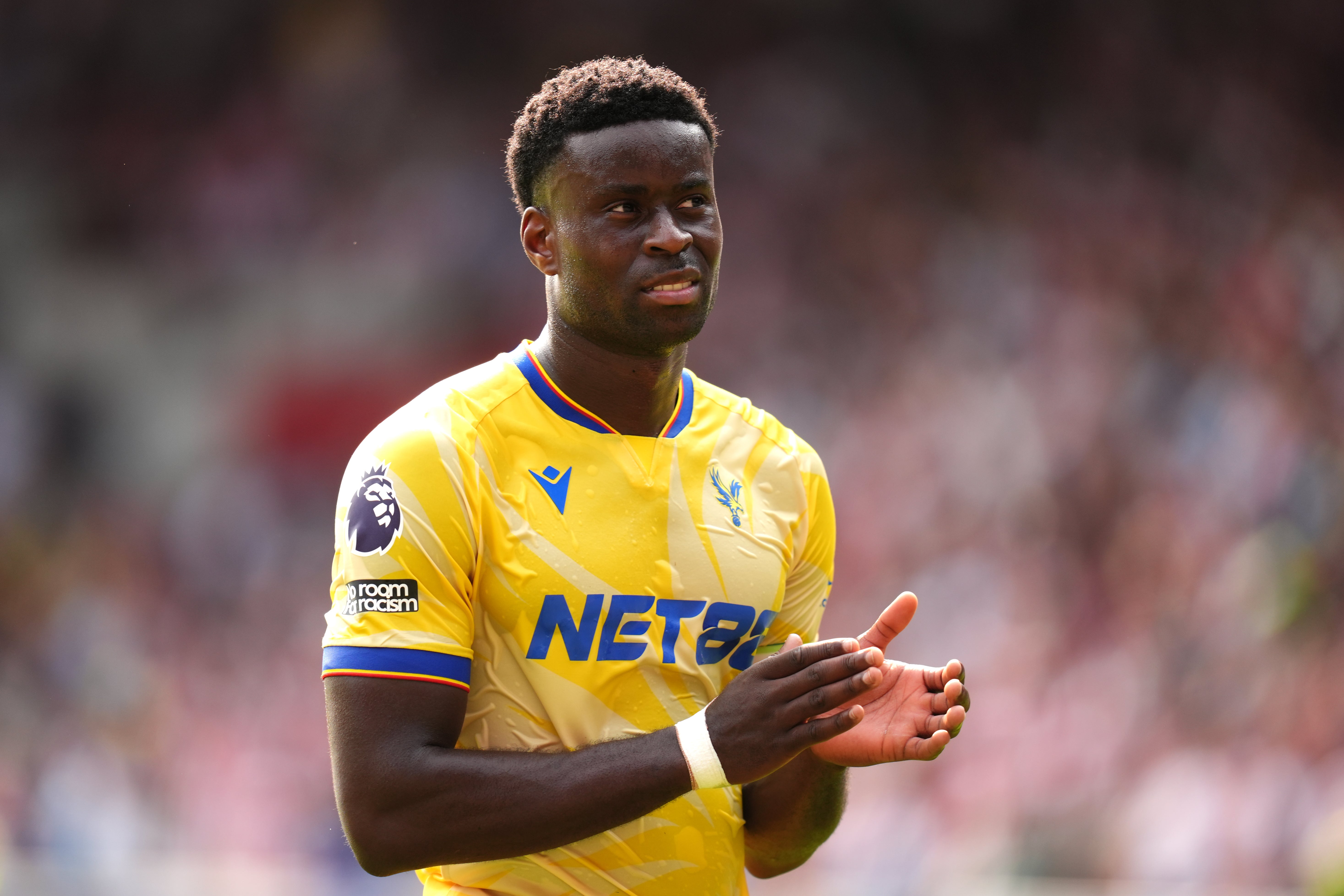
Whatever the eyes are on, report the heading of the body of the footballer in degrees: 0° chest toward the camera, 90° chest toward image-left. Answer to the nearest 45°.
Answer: approximately 315°
